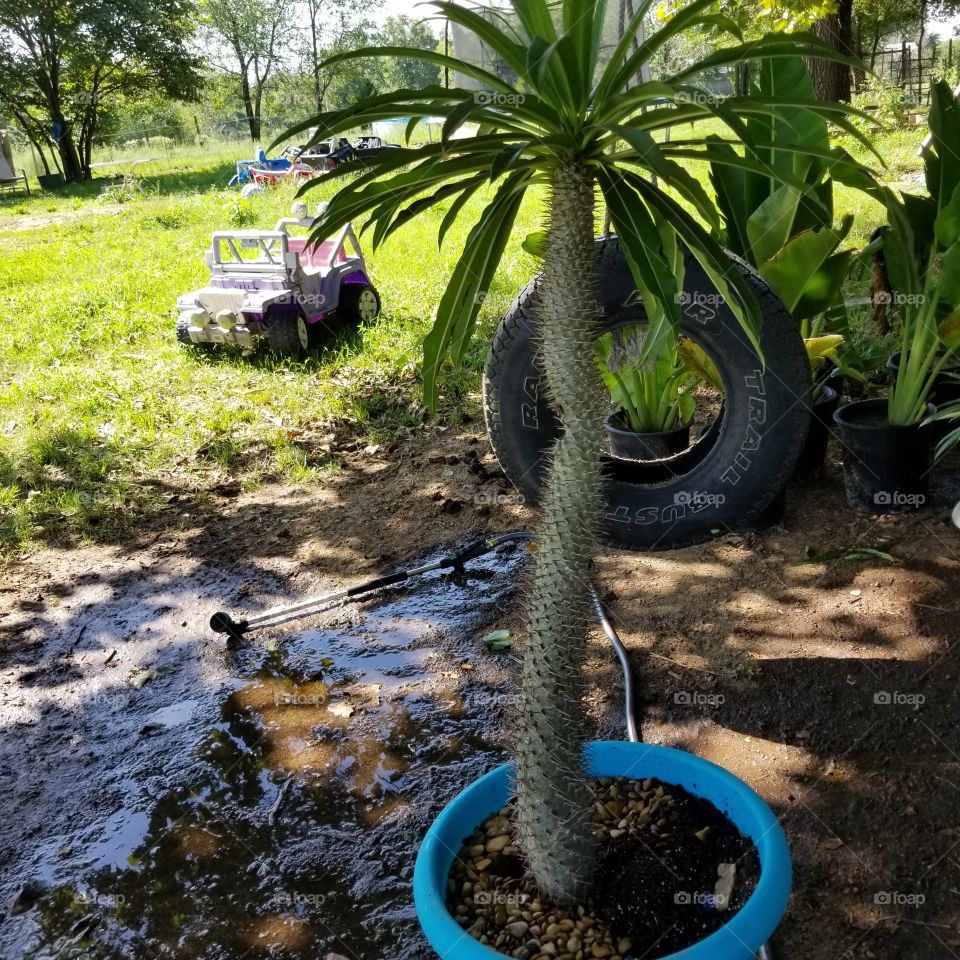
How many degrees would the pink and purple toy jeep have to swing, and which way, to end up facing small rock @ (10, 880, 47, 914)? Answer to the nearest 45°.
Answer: approximately 45° to its left

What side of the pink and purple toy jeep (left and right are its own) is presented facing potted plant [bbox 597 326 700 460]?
left

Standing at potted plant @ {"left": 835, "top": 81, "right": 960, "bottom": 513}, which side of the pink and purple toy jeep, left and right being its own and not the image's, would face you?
left

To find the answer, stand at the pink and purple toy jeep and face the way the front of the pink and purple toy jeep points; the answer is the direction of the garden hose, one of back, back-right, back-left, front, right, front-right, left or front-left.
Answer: front-left

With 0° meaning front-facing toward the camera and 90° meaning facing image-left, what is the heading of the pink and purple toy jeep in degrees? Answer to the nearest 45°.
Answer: approximately 45°

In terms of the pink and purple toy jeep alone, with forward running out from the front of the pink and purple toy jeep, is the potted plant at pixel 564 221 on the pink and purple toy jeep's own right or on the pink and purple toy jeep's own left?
on the pink and purple toy jeep's own left
